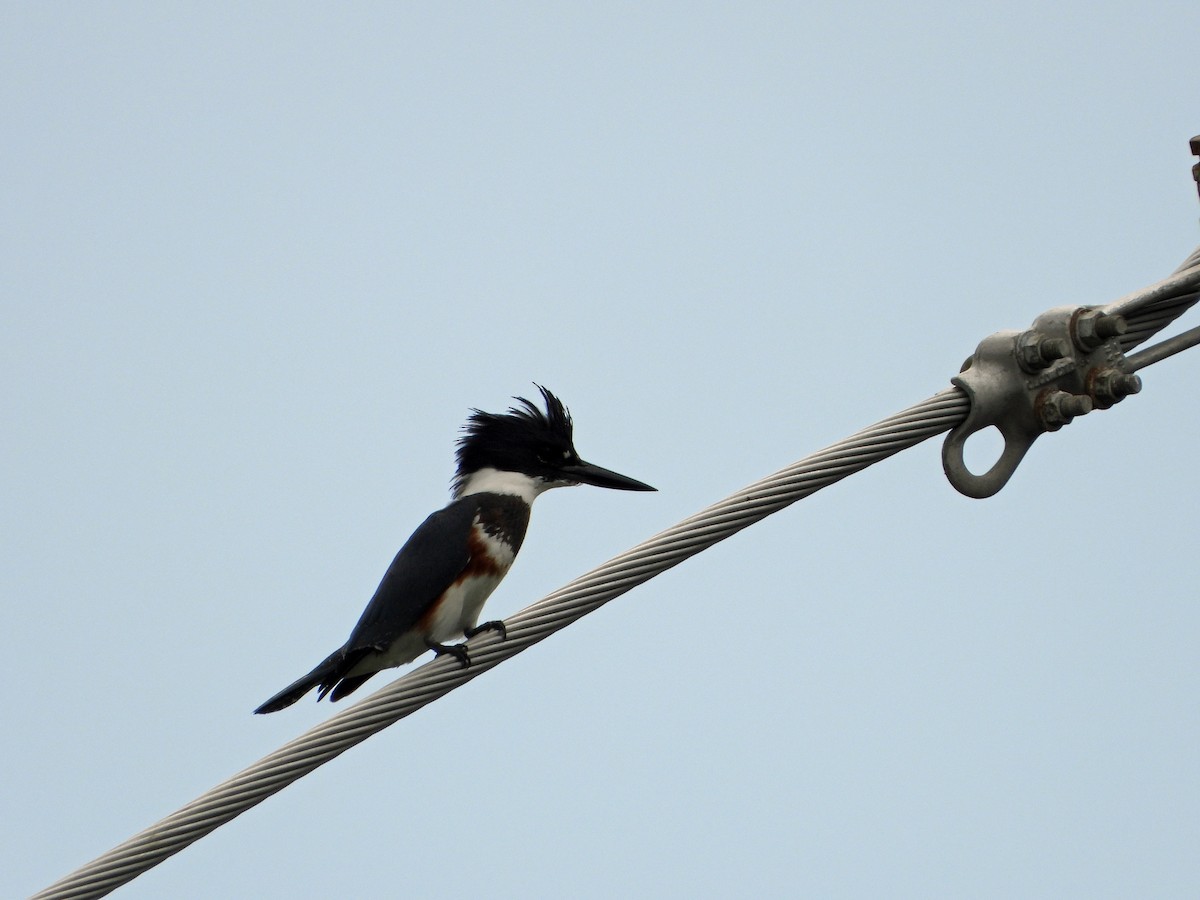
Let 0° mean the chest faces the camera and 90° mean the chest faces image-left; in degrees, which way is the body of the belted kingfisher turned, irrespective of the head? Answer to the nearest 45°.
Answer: approximately 270°

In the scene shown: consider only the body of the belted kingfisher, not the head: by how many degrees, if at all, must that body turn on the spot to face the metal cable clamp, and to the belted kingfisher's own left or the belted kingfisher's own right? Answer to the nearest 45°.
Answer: approximately 45° to the belted kingfisher's own right
